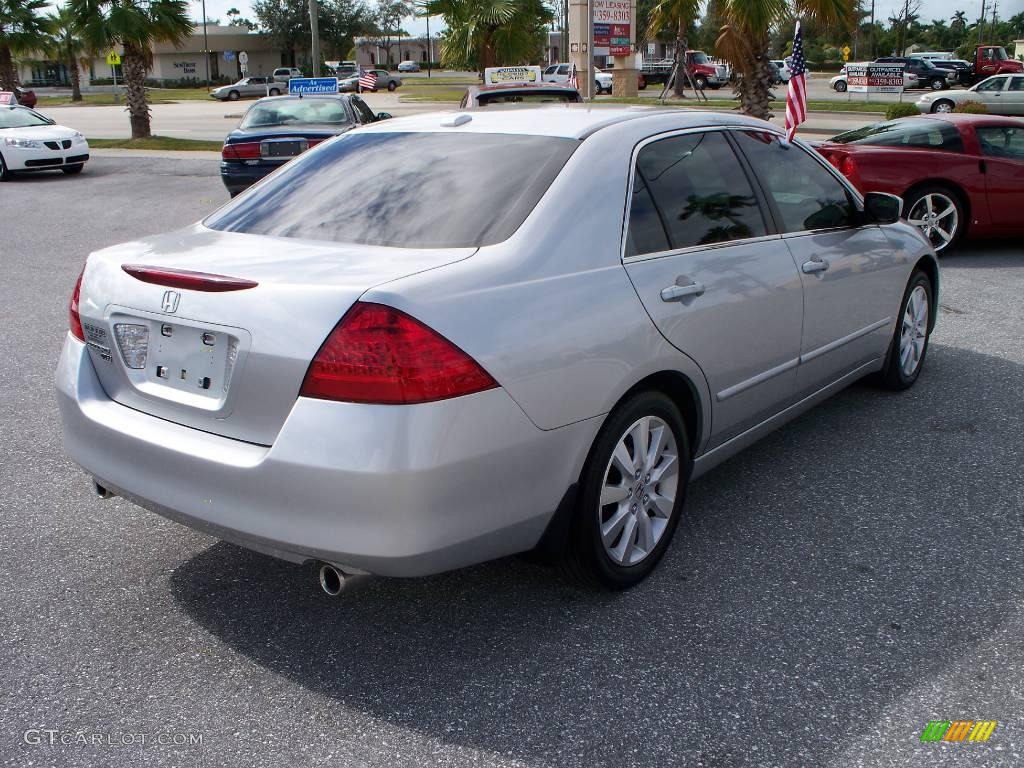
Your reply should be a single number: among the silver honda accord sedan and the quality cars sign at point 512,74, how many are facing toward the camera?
1

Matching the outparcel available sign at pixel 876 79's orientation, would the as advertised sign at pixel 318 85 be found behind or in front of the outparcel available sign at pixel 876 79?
in front

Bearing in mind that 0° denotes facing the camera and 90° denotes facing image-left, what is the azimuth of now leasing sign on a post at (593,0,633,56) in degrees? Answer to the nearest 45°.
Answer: approximately 0°

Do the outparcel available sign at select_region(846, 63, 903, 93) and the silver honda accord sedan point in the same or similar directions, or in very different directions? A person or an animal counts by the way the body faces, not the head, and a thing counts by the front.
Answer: very different directions

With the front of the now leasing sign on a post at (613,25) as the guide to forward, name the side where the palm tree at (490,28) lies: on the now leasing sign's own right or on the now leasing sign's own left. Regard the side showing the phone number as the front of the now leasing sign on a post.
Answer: on the now leasing sign's own right

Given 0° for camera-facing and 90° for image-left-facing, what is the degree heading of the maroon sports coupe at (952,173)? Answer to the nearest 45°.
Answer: approximately 225°

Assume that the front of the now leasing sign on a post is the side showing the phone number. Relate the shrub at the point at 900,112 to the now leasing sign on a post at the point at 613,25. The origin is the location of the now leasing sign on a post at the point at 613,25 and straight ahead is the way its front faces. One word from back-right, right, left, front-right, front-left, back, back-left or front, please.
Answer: left

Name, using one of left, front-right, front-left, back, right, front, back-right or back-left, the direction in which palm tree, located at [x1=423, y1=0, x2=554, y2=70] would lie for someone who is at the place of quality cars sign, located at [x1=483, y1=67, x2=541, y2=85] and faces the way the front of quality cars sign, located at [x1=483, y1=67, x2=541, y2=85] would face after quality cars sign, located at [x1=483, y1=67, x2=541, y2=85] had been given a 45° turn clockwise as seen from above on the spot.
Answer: back-right

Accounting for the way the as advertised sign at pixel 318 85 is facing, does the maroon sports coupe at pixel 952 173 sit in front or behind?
in front

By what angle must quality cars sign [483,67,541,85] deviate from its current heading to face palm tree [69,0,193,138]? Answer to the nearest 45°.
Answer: approximately 135° to its right
